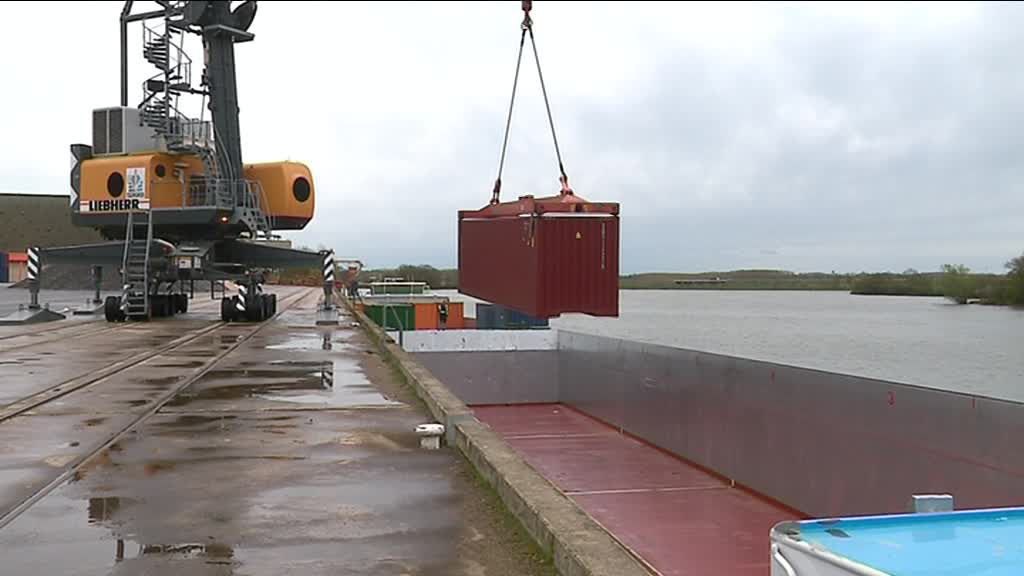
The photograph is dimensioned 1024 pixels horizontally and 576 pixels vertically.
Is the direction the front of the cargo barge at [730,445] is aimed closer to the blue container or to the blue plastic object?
the blue container

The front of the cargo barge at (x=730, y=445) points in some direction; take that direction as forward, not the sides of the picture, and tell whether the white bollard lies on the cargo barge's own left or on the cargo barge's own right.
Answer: on the cargo barge's own left

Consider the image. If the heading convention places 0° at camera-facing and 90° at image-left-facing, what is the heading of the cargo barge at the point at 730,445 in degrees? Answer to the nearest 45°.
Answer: approximately 135°

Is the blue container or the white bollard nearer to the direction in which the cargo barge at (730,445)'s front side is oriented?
the blue container

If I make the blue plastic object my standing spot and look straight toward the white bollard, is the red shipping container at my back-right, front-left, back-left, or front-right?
front-right

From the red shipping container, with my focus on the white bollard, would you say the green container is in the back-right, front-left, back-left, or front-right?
back-right

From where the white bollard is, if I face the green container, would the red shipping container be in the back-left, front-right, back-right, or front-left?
front-right

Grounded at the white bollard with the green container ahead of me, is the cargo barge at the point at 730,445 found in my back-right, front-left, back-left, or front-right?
front-right

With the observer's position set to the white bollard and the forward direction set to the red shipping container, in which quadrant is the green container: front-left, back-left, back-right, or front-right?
front-left

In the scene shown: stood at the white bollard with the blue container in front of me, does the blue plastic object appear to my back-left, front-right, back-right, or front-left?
back-right
